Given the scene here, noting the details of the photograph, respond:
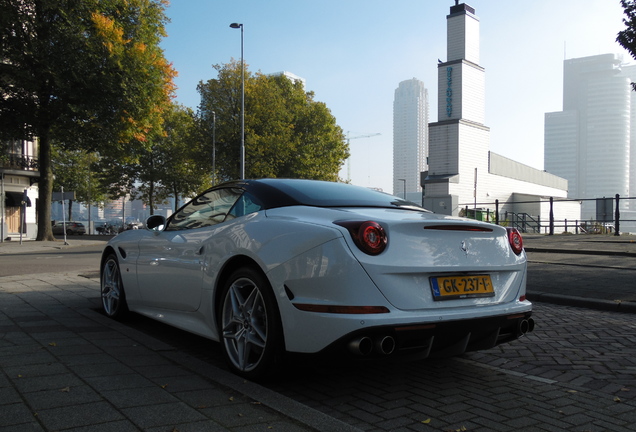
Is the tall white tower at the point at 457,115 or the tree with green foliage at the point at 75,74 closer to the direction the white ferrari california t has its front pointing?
the tree with green foliage

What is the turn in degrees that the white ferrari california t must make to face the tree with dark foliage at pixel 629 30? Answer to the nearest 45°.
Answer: approximately 90° to its right

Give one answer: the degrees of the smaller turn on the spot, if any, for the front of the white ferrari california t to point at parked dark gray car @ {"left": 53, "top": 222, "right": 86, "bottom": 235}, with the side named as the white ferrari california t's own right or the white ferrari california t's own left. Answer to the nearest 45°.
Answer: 0° — it already faces it

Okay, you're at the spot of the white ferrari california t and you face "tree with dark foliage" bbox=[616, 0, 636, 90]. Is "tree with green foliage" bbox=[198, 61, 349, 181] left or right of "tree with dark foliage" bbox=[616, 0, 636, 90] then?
left

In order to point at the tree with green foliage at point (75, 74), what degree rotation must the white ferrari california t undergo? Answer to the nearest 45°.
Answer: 0° — it already faces it

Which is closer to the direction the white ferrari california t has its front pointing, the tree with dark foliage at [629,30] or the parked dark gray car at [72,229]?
the parked dark gray car

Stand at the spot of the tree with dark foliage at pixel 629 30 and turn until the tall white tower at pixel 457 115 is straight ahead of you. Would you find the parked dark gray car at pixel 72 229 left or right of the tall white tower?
left

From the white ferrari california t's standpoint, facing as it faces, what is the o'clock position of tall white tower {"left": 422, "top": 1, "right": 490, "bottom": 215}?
The tall white tower is roughly at 2 o'clock from the white ferrari california t.

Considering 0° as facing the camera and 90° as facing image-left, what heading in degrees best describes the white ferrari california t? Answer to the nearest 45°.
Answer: approximately 135°
